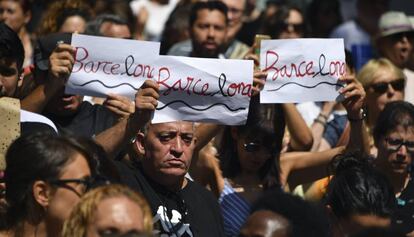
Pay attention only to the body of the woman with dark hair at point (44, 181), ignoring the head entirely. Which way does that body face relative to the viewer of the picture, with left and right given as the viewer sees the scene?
facing to the right of the viewer

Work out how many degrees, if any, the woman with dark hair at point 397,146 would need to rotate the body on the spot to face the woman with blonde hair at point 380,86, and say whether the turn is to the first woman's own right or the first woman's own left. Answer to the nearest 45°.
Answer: approximately 180°

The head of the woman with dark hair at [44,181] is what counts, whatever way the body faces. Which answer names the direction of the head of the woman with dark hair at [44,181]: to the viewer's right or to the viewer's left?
to the viewer's right

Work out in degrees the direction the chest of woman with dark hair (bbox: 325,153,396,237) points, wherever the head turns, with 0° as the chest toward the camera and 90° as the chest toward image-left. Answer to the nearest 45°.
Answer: approximately 315°

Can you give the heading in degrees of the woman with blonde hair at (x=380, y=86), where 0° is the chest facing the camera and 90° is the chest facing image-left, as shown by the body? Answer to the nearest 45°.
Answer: approximately 315°

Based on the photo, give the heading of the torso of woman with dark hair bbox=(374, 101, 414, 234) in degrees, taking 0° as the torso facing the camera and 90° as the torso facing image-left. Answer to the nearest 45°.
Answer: approximately 0°
